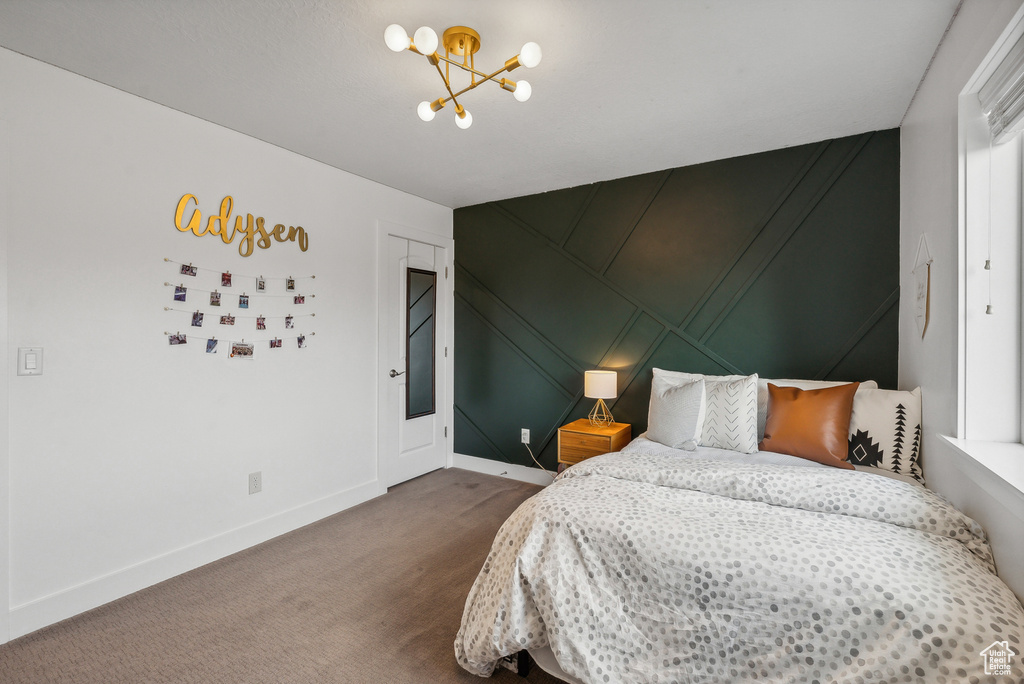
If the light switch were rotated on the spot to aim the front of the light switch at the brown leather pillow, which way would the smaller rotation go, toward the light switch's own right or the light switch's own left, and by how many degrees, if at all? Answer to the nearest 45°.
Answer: approximately 45° to the light switch's own left

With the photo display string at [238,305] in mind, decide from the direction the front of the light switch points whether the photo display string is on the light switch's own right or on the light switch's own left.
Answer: on the light switch's own left

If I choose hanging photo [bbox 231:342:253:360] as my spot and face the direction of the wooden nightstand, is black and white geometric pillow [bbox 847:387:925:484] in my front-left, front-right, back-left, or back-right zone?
front-right

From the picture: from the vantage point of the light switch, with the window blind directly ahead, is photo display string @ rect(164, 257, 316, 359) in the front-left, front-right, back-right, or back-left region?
front-left

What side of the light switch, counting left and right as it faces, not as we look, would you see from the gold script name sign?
left

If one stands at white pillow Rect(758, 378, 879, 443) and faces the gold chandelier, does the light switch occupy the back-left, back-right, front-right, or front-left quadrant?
front-right

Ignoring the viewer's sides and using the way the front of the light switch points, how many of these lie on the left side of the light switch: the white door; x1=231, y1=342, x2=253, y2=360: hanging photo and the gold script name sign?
3

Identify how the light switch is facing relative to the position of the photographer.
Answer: facing the viewer

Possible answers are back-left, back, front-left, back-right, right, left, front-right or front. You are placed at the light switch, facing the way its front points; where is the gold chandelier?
front-left

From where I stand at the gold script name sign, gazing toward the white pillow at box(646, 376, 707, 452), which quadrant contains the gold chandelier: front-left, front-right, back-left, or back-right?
front-right

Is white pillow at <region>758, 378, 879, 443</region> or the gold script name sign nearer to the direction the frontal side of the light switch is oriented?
the white pillow

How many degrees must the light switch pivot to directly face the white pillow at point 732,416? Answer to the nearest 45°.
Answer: approximately 45° to its left

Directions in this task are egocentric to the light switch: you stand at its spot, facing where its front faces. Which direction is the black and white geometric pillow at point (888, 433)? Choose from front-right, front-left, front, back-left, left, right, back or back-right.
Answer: front-left

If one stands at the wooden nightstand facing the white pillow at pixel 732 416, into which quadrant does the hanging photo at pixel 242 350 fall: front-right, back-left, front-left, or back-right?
back-right
